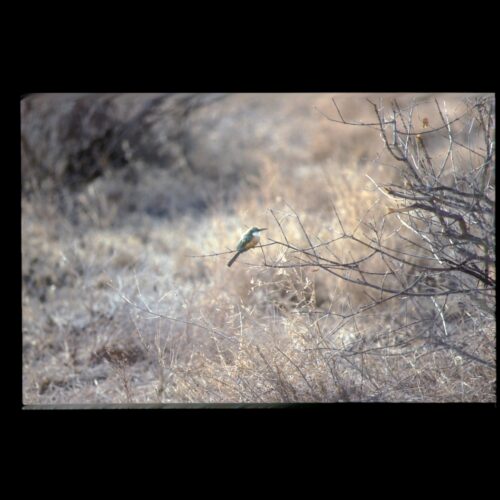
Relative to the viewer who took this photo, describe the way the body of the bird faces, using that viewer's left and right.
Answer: facing to the right of the viewer
